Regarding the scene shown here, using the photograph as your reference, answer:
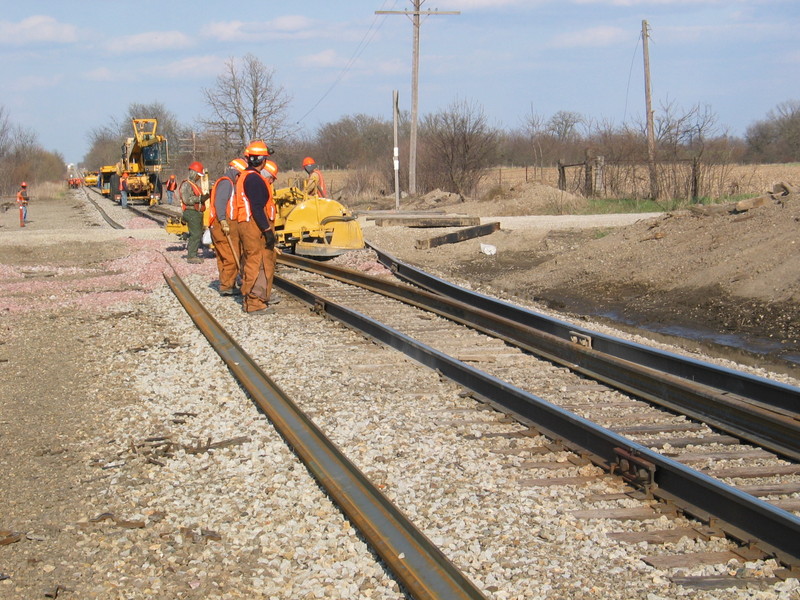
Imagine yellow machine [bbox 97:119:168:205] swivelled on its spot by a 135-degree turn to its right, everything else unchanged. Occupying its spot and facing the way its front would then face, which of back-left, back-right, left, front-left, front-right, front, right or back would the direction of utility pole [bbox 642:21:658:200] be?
back

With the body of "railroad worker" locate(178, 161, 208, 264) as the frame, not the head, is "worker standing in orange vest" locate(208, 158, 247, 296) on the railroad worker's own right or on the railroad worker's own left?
on the railroad worker's own right

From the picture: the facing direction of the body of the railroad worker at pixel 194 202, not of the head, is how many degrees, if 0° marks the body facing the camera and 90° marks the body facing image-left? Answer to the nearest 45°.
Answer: approximately 270°

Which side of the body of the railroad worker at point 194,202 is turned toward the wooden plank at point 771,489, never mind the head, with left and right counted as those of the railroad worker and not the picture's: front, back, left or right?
right

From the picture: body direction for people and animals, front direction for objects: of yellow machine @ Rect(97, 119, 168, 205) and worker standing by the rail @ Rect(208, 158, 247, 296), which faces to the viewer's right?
the worker standing by the rail

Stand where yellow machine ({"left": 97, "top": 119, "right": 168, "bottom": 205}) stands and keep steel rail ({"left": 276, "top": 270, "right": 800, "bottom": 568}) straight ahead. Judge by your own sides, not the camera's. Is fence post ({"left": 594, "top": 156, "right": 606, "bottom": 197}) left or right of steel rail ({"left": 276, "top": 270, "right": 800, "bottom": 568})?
left

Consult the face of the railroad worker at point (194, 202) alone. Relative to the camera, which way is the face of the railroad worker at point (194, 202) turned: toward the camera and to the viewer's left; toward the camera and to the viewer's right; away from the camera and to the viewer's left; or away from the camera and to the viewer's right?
toward the camera and to the viewer's right

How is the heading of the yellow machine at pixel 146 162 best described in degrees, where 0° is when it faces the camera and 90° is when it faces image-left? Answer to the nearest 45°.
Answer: approximately 0°
